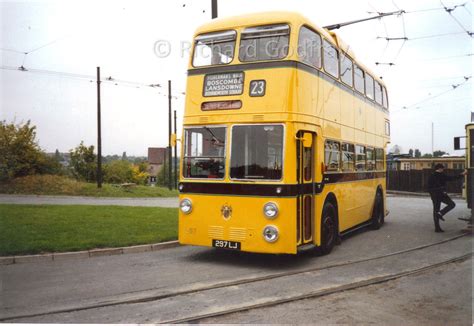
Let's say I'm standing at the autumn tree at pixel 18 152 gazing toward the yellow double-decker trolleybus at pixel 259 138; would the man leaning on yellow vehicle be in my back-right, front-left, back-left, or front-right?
front-left

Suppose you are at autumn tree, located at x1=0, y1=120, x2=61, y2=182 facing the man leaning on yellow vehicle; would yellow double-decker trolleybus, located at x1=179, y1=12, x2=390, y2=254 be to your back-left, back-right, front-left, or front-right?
front-right

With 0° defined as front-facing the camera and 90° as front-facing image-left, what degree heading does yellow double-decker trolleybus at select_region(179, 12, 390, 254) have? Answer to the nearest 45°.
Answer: approximately 45°

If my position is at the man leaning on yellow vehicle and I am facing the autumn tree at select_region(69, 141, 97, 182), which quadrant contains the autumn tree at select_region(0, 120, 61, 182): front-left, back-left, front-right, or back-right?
front-left

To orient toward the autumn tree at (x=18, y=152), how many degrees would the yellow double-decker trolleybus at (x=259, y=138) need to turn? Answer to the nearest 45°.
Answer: approximately 90° to its right

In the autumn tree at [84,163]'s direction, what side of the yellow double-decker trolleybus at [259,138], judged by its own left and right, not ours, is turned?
right
